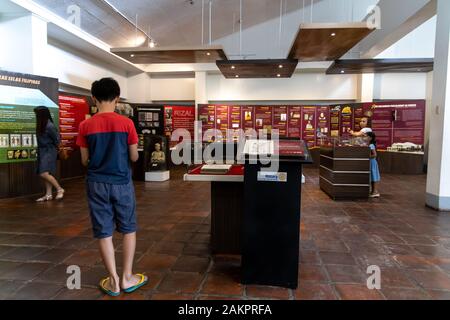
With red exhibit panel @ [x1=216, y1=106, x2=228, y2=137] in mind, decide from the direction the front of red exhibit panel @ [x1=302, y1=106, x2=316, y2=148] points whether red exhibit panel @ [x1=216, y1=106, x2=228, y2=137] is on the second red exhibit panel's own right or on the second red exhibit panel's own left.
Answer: on the second red exhibit panel's own right

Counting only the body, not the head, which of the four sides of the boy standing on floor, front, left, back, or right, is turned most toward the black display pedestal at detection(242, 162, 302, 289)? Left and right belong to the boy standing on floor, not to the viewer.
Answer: right

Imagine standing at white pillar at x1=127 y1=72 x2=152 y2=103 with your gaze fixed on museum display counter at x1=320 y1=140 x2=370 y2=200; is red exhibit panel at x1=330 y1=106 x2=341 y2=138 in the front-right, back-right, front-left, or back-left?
front-left

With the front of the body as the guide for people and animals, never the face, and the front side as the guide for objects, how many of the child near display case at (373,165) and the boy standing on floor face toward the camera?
0

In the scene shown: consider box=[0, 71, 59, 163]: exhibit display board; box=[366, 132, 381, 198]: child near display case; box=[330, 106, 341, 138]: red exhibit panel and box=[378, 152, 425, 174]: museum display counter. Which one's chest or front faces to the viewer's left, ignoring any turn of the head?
the child near display case

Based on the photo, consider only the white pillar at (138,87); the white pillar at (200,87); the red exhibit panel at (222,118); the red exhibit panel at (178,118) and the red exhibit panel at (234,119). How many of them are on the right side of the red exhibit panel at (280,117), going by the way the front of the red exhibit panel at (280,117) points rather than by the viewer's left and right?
5

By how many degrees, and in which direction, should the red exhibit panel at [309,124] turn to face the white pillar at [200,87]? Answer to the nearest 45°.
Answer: approximately 90° to its right

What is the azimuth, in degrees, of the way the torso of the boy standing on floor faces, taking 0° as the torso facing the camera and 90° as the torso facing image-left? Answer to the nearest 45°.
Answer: approximately 180°

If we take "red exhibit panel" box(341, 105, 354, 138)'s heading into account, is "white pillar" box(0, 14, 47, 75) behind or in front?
in front

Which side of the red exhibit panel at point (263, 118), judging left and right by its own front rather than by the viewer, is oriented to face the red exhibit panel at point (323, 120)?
left

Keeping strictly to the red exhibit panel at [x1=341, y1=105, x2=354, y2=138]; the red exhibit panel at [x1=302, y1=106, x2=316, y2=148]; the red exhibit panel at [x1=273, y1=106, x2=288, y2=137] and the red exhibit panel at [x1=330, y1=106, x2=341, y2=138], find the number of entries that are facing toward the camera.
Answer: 4

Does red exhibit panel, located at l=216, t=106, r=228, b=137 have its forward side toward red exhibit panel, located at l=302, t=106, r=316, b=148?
no

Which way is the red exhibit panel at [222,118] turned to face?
toward the camera

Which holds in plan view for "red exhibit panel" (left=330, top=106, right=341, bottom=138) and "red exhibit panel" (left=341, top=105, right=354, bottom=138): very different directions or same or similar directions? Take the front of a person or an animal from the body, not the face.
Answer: same or similar directions

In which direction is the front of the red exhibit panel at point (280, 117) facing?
toward the camera

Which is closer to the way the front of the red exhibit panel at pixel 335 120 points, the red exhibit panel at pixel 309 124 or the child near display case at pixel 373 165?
the child near display case

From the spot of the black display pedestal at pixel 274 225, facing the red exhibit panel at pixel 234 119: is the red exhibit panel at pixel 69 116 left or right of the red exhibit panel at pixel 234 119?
left

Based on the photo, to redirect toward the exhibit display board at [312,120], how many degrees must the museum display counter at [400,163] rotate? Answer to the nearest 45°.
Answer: approximately 90° to its right

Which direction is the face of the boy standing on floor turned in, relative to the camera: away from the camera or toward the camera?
away from the camera

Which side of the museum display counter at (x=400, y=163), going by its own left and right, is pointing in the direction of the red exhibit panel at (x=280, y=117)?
right

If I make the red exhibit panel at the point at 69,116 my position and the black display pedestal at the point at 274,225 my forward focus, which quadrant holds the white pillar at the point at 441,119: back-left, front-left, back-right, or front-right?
front-left
